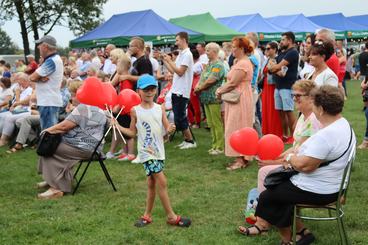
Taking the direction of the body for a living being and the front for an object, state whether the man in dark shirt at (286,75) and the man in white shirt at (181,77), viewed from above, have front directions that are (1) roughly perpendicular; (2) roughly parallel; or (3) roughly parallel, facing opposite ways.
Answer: roughly parallel

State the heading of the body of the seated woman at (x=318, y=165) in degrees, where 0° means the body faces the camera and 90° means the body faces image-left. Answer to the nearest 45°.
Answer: approximately 90°

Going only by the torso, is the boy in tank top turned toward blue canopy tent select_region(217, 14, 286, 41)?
no

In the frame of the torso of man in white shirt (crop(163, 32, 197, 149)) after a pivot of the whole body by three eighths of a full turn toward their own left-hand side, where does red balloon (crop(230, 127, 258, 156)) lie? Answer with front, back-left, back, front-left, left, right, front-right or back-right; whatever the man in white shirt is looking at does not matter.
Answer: front-right

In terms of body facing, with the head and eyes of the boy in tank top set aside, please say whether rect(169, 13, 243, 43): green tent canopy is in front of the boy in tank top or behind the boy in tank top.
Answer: behind

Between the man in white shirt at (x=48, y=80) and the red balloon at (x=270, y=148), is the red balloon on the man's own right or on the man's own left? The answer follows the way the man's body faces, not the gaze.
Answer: on the man's own left

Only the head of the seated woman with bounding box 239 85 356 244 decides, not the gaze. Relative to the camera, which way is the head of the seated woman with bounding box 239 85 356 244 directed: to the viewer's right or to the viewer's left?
to the viewer's left

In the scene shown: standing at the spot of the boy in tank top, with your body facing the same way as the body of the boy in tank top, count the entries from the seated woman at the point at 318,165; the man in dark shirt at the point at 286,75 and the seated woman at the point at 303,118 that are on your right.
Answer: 0

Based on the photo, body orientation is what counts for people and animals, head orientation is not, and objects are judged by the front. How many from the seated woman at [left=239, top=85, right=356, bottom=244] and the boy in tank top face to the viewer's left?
1

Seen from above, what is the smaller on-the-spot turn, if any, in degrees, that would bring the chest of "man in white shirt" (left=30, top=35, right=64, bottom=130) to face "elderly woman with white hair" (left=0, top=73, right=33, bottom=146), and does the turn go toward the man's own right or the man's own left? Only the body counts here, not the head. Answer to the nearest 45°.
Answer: approximately 90° to the man's own right

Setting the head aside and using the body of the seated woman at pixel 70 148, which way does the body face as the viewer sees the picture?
to the viewer's left

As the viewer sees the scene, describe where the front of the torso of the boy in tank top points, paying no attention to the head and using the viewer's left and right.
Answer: facing the viewer
